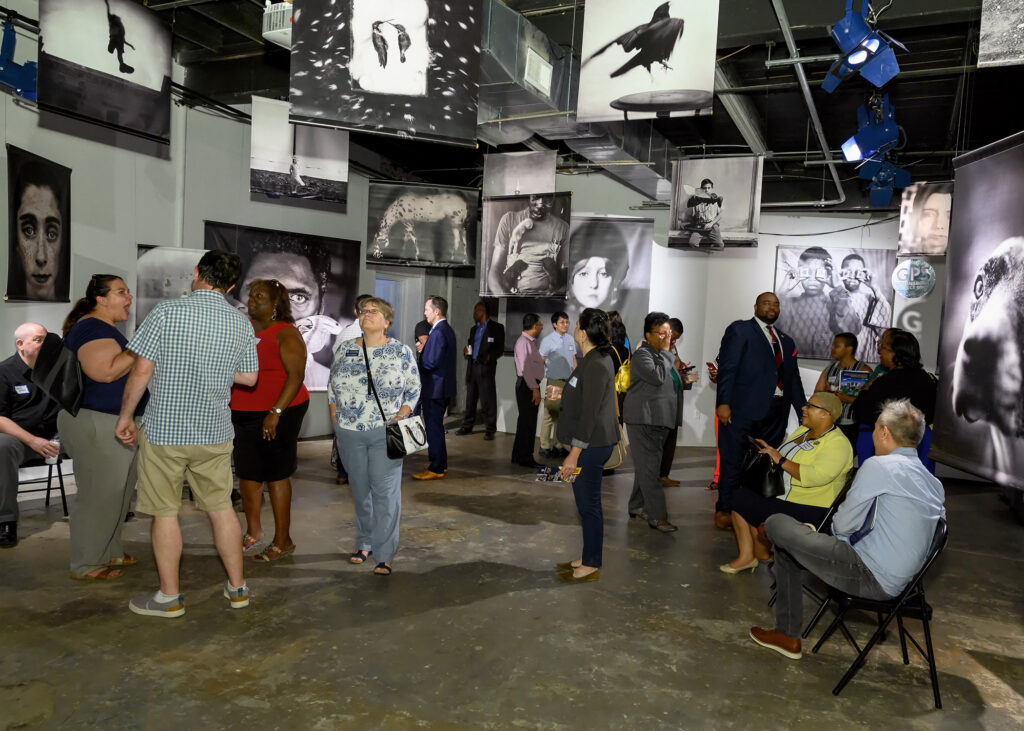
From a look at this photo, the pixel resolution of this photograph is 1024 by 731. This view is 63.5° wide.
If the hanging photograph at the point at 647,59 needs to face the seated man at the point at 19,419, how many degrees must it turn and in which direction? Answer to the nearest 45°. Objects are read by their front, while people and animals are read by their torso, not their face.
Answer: approximately 90° to its right

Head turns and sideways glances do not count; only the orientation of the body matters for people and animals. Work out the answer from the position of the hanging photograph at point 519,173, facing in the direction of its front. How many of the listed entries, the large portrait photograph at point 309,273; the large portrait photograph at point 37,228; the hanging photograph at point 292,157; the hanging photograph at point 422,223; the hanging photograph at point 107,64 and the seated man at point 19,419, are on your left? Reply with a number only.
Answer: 0

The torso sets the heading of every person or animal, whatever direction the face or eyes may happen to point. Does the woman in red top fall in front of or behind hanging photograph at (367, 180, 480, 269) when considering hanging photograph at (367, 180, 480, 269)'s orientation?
in front

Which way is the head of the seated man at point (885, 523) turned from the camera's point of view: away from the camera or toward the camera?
away from the camera

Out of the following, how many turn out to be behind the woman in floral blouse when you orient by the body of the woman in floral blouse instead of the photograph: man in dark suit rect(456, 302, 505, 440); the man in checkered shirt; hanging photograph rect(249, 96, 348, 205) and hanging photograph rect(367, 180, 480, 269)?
3

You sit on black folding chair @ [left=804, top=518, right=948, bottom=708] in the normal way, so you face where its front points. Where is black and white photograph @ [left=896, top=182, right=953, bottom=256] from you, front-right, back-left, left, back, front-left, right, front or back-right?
right

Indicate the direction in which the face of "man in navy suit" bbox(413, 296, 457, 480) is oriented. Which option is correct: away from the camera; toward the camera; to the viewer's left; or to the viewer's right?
to the viewer's left

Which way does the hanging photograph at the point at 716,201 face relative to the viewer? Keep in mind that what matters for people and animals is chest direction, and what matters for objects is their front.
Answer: toward the camera

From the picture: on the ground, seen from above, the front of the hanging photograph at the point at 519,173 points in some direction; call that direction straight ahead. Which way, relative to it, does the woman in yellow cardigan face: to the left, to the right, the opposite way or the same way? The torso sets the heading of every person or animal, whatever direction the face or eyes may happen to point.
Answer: to the right

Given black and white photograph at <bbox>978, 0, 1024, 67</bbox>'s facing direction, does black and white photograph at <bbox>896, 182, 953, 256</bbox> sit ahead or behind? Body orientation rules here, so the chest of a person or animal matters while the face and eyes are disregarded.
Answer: behind

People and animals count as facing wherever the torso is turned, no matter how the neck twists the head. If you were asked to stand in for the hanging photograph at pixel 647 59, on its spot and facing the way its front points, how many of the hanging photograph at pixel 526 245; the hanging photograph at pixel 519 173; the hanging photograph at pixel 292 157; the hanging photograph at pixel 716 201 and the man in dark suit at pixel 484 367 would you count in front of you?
0

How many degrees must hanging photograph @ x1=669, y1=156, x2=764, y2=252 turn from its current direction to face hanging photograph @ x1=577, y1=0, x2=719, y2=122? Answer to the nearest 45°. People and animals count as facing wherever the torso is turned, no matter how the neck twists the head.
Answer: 0° — it already faces it

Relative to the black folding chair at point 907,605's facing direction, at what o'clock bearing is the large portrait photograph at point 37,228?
The large portrait photograph is roughly at 12 o'clock from the black folding chair.

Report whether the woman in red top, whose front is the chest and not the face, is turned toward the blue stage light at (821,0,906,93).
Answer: no

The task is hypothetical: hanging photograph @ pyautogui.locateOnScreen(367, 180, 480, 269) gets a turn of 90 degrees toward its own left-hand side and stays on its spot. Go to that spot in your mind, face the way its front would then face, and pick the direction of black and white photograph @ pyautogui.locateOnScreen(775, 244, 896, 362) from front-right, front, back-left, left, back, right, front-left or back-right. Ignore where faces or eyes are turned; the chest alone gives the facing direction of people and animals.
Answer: front

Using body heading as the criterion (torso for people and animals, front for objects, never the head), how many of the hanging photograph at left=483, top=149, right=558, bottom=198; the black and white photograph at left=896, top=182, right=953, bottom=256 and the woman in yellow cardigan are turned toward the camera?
2

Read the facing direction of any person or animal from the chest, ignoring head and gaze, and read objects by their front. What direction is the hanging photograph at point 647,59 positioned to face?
toward the camera

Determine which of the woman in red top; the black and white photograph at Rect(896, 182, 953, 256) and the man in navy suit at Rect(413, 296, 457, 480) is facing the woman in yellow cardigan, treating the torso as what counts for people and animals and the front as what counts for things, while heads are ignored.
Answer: the black and white photograph
